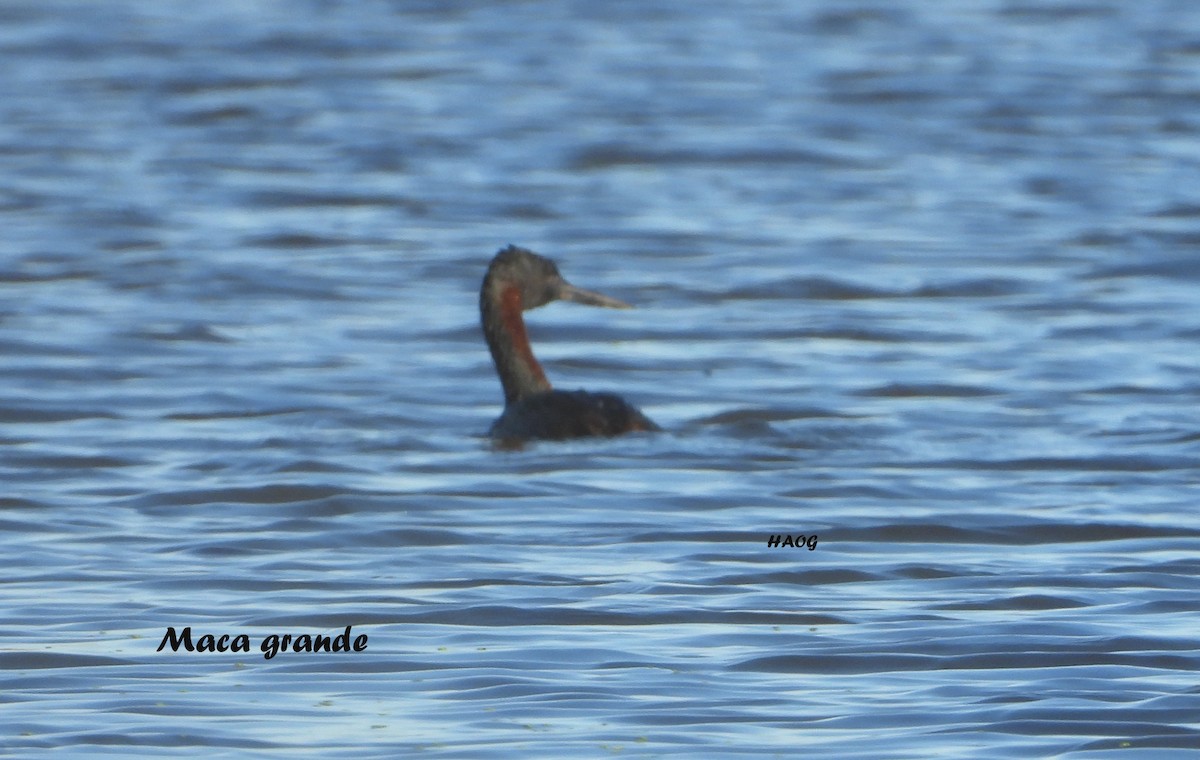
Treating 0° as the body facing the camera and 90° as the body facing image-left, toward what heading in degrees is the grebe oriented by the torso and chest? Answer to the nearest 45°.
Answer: approximately 90°
